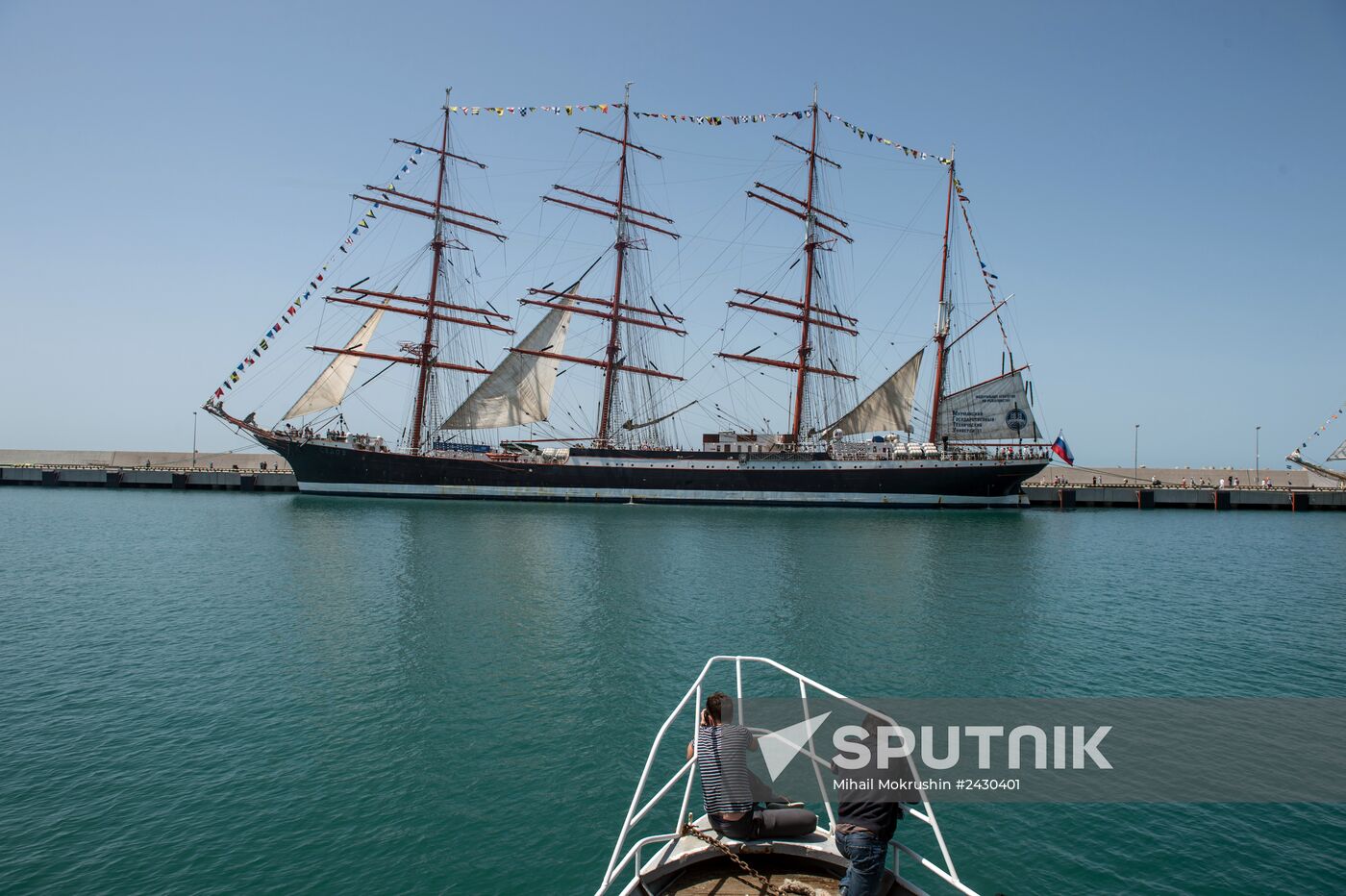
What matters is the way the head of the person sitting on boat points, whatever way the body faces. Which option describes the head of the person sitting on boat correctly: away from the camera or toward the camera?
away from the camera

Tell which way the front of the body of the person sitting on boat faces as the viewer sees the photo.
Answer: away from the camera

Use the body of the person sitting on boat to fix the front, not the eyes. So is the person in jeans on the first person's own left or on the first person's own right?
on the first person's own right
